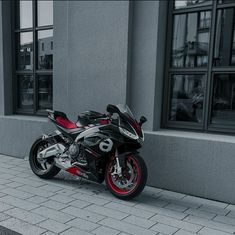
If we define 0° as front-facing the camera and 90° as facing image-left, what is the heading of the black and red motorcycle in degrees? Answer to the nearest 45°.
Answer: approximately 315°
